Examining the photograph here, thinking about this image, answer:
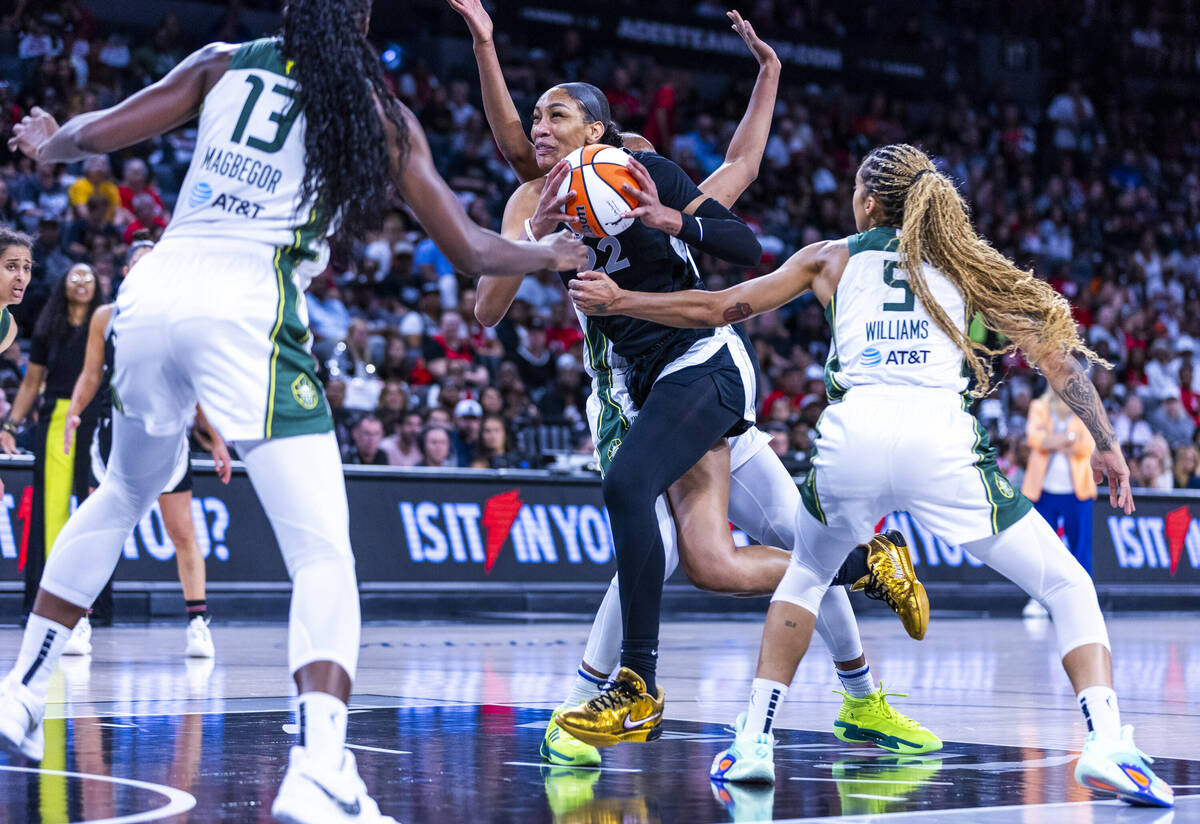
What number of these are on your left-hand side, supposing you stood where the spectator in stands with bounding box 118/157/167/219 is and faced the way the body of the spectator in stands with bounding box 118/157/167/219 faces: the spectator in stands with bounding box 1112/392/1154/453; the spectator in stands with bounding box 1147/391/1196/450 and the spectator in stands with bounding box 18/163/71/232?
2

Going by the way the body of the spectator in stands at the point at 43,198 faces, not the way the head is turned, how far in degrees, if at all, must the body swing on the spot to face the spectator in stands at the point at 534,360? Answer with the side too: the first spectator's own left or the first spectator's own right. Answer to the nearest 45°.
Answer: approximately 90° to the first spectator's own left

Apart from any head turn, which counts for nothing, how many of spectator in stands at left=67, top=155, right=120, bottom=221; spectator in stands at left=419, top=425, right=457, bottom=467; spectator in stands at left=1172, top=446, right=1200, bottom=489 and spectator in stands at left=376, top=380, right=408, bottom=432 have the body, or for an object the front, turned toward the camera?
4

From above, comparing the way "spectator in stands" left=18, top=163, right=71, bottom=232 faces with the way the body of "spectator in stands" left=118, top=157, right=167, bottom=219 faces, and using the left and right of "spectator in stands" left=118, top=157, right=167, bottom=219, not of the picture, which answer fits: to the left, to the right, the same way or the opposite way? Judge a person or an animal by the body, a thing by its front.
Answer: the same way

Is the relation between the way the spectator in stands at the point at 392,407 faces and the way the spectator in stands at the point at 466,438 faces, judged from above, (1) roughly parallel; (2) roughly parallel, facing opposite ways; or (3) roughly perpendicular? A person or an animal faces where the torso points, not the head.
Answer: roughly parallel

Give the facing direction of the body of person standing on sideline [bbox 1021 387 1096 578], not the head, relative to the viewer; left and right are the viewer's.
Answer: facing the viewer

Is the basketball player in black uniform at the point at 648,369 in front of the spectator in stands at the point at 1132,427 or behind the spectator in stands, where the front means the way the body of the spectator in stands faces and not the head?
in front

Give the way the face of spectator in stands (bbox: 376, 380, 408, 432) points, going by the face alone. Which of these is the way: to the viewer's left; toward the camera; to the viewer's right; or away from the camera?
toward the camera

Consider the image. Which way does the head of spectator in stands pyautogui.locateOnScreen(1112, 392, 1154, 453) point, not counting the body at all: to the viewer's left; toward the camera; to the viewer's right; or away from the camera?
toward the camera

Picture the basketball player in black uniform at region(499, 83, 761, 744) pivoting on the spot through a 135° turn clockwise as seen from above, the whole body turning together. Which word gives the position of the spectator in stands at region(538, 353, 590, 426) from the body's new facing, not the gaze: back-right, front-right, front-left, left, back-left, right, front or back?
front

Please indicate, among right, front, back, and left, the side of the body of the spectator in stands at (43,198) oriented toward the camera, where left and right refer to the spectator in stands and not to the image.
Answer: front

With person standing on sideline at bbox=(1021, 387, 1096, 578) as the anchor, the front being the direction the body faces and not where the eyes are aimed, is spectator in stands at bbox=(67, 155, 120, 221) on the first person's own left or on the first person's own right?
on the first person's own right

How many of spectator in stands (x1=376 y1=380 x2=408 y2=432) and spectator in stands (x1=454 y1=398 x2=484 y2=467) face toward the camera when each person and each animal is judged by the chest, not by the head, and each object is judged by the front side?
2

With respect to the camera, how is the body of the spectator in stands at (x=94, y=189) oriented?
toward the camera

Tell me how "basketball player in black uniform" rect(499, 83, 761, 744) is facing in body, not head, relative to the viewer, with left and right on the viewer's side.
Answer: facing the viewer and to the left of the viewer

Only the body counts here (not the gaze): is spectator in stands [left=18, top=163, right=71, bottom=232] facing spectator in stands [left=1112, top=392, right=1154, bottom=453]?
no

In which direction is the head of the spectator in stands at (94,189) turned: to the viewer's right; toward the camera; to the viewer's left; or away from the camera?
toward the camera
